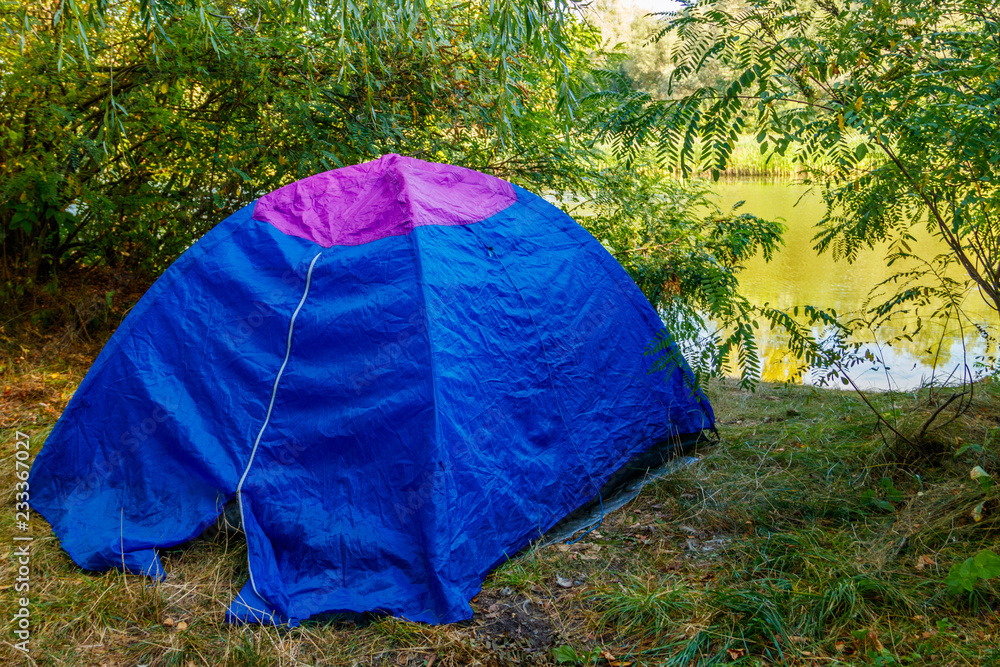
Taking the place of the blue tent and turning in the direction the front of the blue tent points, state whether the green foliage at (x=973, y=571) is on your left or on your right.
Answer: on your left

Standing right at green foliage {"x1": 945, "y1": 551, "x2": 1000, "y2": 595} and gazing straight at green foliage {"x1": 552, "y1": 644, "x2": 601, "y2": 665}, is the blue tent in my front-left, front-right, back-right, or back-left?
front-right

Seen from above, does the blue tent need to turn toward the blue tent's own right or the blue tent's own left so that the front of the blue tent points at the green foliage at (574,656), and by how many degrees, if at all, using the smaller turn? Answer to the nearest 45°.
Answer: approximately 90° to the blue tent's own left

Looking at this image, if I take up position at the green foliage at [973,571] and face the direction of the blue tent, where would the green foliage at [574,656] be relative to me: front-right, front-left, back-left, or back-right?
front-left

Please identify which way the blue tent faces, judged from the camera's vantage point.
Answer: facing the viewer and to the left of the viewer

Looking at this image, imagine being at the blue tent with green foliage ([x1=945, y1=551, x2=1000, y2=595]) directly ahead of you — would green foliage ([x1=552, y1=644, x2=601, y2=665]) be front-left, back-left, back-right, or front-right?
front-right
